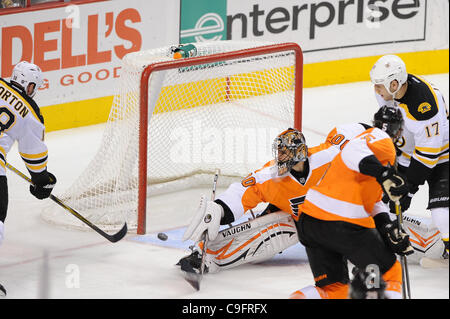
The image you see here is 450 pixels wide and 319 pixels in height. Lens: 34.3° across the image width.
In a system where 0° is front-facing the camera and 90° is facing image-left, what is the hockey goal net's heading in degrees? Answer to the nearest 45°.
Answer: approximately 315°

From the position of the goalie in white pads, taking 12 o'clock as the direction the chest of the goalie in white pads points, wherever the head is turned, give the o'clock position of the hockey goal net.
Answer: The hockey goal net is roughly at 5 o'clock from the goalie in white pads.

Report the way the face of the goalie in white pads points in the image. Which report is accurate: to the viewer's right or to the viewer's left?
to the viewer's left

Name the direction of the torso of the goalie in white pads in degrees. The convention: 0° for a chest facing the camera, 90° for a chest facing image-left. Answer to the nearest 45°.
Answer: approximately 0°
